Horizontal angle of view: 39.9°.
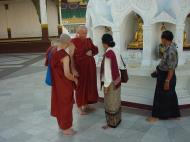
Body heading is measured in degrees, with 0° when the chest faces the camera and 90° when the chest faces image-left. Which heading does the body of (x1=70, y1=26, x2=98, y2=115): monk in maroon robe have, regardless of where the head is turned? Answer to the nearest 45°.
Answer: approximately 0°

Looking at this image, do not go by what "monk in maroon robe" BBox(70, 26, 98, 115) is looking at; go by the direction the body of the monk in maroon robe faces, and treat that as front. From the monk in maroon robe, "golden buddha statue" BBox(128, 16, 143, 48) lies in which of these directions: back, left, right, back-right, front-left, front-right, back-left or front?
back-left

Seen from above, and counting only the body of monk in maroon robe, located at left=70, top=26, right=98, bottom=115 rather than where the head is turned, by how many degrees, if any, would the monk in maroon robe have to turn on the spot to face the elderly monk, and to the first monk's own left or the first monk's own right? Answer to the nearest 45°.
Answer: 0° — they already face them

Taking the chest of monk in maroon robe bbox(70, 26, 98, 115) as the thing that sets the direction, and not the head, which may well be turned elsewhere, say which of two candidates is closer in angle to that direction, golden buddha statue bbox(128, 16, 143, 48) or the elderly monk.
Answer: the elderly monk
